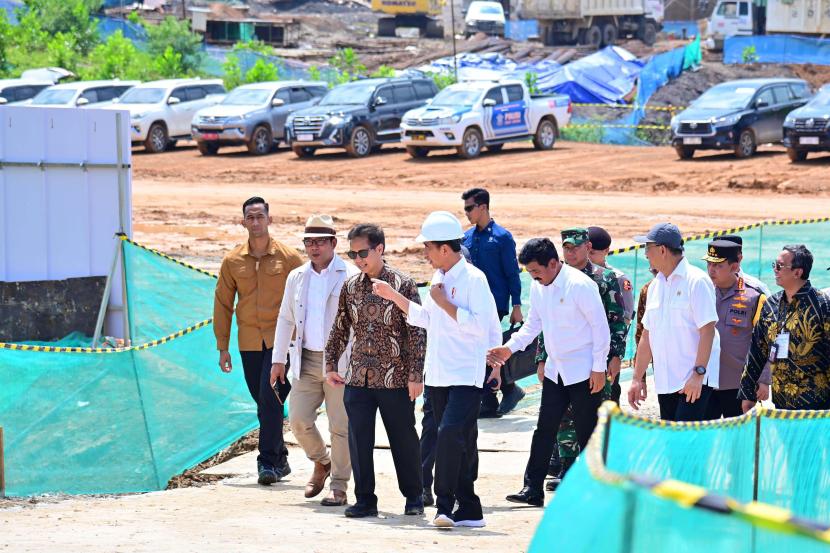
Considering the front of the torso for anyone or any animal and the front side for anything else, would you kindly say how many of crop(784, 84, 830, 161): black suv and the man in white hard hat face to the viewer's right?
0

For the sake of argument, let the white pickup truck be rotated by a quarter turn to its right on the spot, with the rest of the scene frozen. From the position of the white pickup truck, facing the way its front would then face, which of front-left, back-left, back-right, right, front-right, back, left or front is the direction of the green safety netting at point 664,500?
back-left

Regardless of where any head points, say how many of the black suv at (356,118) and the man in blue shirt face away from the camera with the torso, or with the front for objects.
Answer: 0

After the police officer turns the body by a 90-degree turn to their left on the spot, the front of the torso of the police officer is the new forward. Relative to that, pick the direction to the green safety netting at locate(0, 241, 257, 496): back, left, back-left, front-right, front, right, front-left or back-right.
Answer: back-right

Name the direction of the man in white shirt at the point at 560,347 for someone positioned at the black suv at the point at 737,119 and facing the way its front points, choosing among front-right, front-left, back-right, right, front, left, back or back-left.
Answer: front-left

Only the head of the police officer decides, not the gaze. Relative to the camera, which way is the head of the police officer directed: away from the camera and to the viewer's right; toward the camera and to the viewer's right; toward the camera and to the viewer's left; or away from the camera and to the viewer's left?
toward the camera and to the viewer's left

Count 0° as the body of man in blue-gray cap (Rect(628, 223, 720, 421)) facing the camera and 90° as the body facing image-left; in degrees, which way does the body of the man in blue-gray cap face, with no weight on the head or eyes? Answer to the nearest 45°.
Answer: approximately 45°

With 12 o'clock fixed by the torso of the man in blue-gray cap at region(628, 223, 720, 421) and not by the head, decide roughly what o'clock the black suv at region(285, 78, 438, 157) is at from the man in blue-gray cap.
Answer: The black suv is roughly at 4 o'clock from the man in blue-gray cap.

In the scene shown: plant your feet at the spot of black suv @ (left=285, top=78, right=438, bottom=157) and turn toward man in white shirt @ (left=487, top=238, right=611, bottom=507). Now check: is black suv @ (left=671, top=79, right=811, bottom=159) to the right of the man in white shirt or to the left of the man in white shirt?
left
